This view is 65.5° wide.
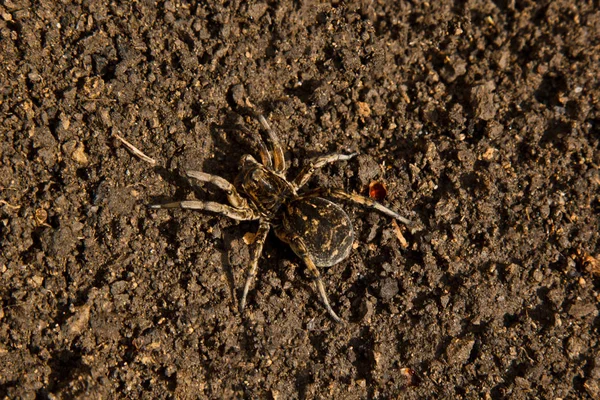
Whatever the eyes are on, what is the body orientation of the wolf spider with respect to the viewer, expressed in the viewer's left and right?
facing away from the viewer and to the left of the viewer
